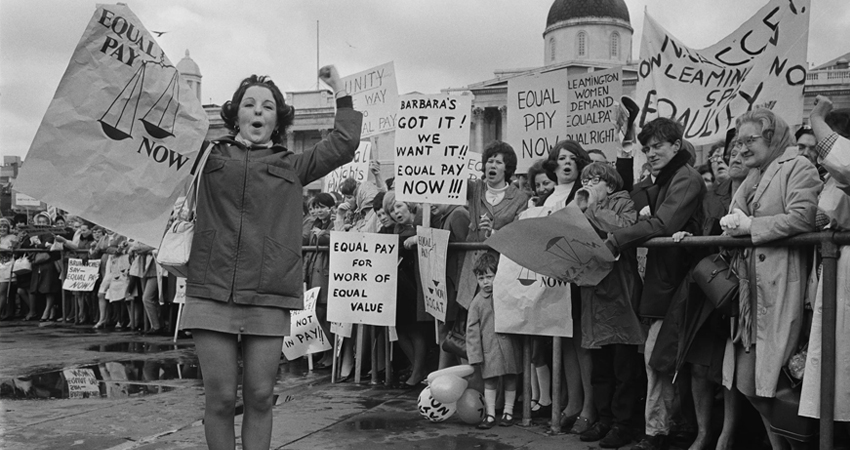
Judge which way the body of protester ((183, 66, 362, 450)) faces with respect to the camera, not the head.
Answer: toward the camera

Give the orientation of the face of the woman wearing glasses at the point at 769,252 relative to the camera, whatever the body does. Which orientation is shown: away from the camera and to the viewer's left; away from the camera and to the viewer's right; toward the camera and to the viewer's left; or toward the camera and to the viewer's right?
toward the camera and to the viewer's left

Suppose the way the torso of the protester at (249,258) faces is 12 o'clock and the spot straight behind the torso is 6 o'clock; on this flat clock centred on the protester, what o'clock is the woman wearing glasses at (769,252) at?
The woman wearing glasses is roughly at 9 o'clock from the protester.

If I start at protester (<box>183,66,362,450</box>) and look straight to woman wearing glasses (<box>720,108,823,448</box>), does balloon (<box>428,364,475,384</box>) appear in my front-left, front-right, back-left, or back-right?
front-left

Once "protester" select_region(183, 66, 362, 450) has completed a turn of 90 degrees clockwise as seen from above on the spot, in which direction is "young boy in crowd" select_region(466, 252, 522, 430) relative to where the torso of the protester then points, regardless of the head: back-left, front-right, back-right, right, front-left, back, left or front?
back-right

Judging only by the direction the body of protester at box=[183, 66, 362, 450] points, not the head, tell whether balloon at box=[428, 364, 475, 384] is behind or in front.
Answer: behind

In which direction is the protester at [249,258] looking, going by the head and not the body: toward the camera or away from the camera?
toward the camera
